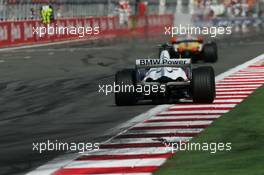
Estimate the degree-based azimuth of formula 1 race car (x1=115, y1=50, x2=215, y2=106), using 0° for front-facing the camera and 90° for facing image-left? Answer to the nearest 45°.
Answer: approximately 180°

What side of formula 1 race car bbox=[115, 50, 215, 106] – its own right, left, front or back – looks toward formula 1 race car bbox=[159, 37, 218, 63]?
front
